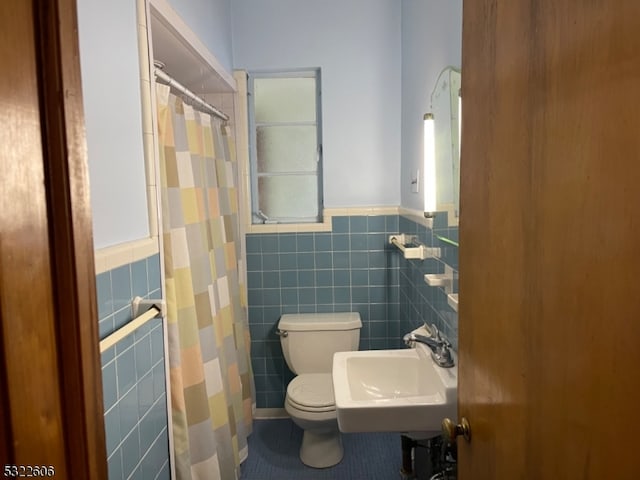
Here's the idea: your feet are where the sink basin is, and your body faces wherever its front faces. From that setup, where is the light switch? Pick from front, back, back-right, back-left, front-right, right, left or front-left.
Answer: right

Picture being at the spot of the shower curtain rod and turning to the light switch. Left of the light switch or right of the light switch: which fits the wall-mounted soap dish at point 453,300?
right

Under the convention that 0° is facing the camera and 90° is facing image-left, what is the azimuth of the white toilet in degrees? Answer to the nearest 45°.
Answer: approximately 0°

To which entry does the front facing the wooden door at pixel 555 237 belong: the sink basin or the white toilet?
the white toilet

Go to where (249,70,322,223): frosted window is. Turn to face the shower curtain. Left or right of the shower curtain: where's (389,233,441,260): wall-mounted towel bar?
left

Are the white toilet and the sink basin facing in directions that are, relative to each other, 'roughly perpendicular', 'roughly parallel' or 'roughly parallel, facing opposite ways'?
roughly perpendicular

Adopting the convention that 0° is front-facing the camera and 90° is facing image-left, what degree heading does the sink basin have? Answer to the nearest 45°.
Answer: approximately 90°

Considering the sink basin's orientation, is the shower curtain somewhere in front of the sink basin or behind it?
in front

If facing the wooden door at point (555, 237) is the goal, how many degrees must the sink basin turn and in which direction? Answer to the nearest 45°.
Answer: approximately 90° to its left

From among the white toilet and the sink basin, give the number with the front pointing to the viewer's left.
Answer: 1
